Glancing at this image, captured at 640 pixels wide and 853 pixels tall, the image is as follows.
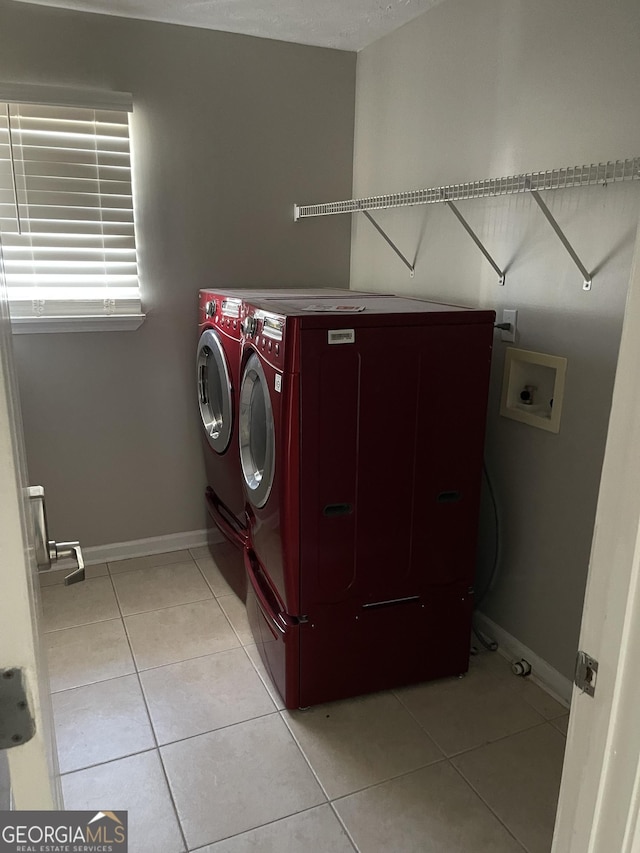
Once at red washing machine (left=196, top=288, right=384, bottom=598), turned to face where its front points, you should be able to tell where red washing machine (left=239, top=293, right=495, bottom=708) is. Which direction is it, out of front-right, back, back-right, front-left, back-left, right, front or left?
back-left

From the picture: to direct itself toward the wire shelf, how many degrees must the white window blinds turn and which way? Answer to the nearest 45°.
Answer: approximately 45° to its left

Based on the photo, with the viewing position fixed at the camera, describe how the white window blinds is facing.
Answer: facing the viewer

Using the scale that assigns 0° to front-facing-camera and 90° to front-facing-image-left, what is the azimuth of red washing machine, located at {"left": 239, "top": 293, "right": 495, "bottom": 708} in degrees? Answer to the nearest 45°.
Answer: approximately 90°

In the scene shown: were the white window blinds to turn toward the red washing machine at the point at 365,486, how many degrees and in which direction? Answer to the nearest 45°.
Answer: approximately 45° to its left

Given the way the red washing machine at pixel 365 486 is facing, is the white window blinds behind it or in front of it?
in front

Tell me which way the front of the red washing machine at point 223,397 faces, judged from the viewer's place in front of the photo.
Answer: facing to the left of the viewer

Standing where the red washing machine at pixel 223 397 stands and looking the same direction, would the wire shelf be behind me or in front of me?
behind
